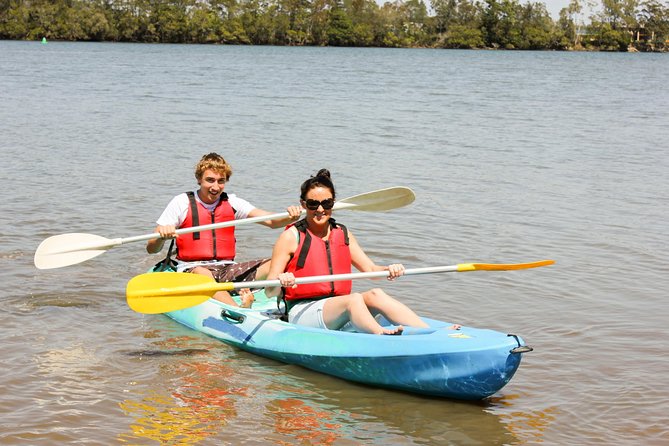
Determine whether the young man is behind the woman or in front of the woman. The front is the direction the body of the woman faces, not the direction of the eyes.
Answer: behind

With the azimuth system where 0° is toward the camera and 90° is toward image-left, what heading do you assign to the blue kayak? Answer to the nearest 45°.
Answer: approximately 315°

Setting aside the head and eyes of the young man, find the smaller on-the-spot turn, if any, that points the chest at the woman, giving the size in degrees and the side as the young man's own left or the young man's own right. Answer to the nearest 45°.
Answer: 0° — they already face them
